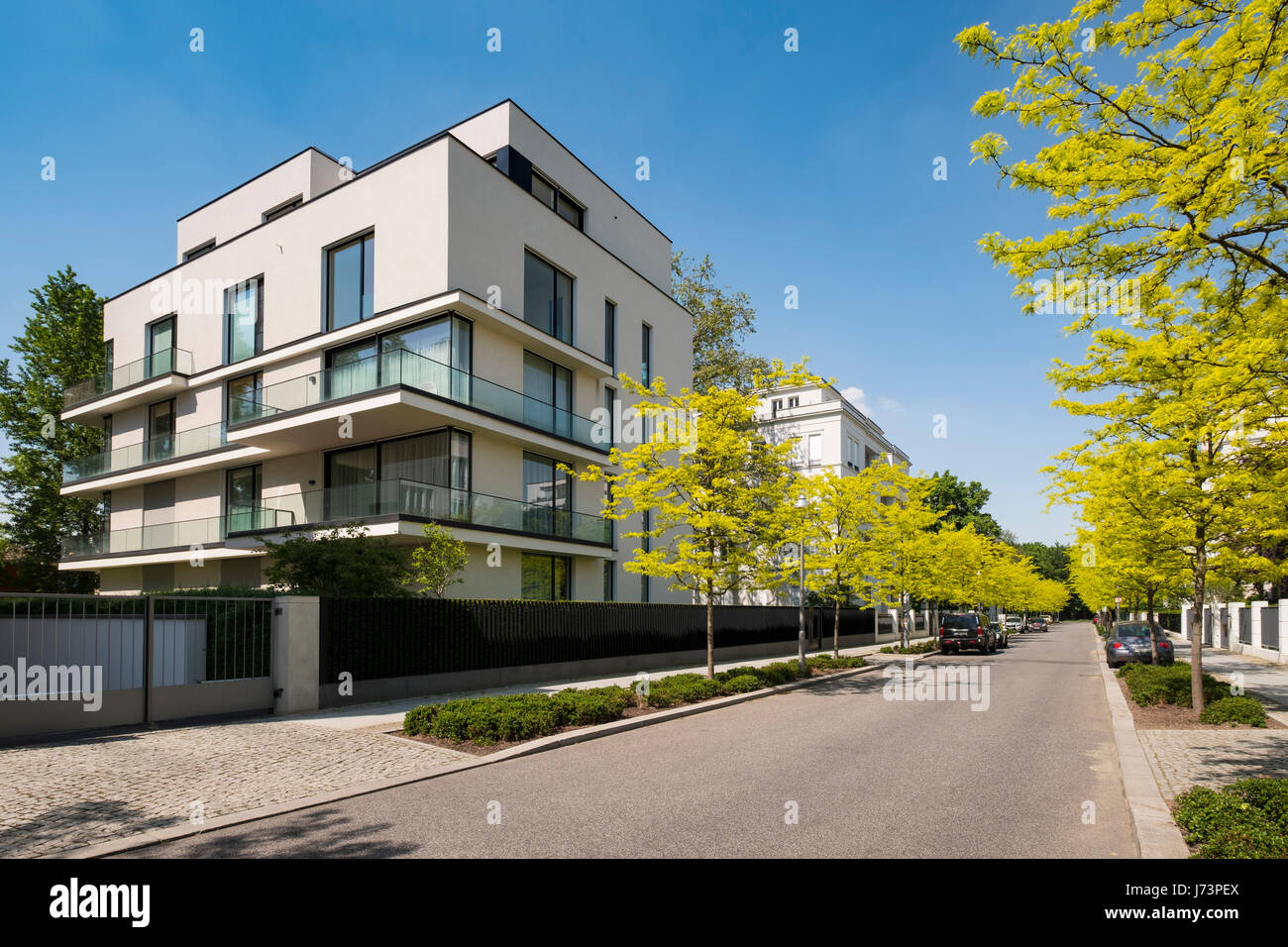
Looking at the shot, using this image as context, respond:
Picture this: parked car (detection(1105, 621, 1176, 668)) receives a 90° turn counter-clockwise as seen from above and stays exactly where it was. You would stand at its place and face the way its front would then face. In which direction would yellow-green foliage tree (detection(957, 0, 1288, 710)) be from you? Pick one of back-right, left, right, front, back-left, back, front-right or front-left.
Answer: left

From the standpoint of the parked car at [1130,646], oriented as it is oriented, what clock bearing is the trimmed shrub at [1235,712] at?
The trimmed shrub is roughly at 6 o'clock from the parked car.

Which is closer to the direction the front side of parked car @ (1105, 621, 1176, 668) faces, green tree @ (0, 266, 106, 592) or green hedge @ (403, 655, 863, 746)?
the green tree

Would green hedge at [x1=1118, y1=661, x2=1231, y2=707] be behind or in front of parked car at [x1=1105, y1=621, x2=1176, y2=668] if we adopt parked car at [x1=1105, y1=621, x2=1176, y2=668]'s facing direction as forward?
behind

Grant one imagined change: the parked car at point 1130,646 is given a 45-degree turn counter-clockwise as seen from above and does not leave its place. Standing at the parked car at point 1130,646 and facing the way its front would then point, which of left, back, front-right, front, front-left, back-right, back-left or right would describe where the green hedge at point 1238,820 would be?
back-left

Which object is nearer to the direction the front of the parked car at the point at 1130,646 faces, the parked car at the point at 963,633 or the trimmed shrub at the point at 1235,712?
the parked car

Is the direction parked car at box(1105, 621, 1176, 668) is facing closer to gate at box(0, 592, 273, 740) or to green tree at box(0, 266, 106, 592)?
the green tree

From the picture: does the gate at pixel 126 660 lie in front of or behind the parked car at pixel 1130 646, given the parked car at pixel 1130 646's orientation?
behind

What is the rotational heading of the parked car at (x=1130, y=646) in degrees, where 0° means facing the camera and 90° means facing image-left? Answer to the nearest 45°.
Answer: approximately 180°

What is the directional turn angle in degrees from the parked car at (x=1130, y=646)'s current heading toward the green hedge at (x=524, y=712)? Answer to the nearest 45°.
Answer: approximately 180°
